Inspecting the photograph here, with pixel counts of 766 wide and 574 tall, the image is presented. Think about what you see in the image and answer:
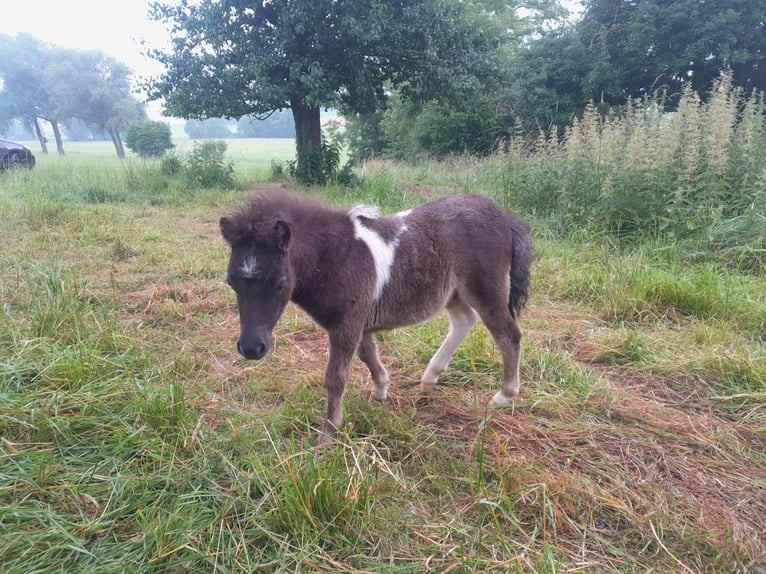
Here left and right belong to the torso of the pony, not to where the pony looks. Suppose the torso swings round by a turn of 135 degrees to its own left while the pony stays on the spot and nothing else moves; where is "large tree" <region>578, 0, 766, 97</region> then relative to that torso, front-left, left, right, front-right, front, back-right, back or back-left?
front-left

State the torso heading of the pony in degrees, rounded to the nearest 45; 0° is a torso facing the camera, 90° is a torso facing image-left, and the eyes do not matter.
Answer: approximately 45°

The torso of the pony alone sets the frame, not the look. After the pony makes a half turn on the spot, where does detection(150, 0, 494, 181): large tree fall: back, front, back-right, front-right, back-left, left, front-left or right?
front-left

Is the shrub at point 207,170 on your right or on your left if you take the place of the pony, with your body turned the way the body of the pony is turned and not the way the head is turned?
on your right
